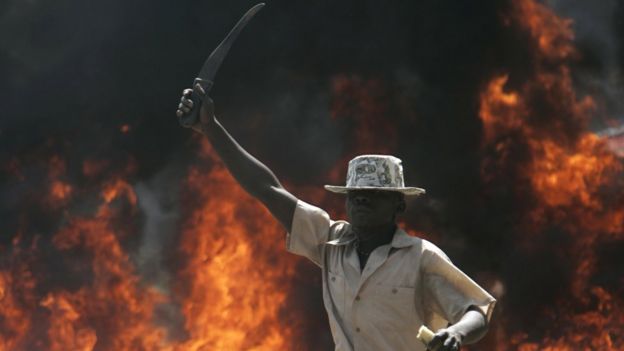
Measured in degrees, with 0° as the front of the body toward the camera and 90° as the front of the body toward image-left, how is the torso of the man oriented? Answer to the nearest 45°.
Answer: approximately 45°
